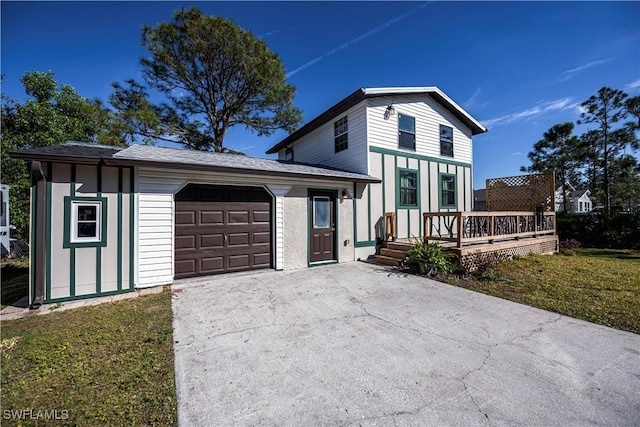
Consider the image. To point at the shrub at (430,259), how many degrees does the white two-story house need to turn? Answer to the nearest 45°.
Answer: approximately 45° to its right

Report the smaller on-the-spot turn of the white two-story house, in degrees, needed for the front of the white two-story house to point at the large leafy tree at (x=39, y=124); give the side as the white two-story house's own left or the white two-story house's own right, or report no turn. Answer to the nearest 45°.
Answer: approximately 135° to the white two-story house's own right

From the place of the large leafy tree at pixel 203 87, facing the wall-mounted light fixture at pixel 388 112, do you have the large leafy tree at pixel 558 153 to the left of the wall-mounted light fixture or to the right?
left

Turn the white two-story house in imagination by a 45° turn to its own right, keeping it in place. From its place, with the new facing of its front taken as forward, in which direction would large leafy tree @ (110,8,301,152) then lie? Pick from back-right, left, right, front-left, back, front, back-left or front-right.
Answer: right

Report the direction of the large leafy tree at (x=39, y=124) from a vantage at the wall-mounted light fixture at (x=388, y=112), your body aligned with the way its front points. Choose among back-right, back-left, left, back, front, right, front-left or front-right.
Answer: back-right

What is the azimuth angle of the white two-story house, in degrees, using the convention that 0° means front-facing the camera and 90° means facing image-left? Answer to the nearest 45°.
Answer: approximately 315°

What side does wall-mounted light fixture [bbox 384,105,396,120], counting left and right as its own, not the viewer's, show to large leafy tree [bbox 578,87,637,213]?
left

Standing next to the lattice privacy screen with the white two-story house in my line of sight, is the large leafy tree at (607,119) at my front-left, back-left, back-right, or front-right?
back-right
